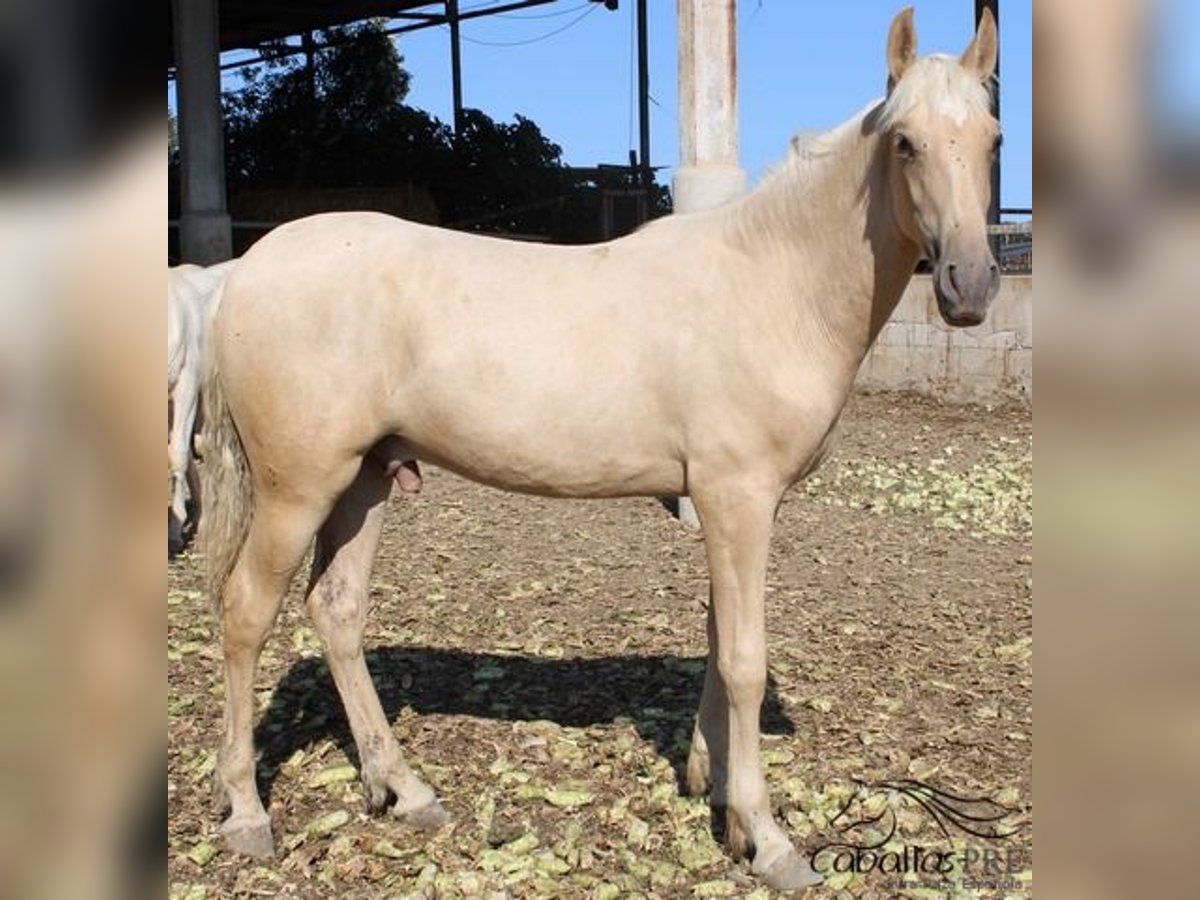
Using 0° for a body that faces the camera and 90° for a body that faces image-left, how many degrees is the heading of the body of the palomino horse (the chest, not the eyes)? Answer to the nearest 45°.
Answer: approximately 270°
